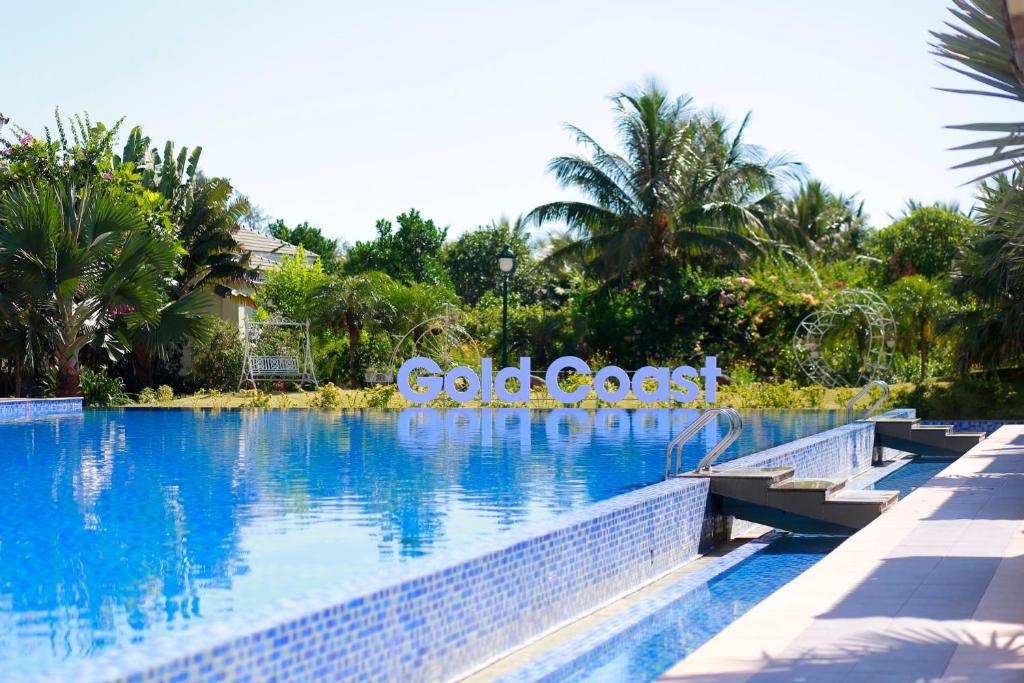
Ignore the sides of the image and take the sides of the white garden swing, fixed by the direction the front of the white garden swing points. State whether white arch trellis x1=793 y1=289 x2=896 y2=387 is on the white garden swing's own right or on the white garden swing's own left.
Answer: on the white garden swing's own left

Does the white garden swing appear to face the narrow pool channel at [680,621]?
yes

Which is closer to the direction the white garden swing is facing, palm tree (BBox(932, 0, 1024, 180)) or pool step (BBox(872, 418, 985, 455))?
the palm tree

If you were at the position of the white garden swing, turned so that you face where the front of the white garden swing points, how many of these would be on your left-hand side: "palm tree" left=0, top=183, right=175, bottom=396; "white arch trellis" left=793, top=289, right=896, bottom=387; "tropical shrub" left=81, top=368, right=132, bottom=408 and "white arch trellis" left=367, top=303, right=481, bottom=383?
2

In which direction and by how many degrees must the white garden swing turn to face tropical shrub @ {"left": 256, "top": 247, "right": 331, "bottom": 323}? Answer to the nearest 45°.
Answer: approximately 180°

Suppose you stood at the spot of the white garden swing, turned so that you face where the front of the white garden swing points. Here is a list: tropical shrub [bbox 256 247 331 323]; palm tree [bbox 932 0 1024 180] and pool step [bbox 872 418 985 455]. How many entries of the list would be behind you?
1

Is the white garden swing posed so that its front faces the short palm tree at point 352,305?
no

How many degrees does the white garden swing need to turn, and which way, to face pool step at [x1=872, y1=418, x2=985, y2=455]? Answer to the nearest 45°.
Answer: approximately 45° to its left

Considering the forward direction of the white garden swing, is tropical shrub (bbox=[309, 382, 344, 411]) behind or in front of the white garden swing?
in front

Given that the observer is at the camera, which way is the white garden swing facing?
facing the viewer

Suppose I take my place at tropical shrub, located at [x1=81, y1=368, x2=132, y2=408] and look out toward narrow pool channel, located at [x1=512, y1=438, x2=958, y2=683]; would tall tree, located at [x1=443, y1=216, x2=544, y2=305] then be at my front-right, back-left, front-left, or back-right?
back-left

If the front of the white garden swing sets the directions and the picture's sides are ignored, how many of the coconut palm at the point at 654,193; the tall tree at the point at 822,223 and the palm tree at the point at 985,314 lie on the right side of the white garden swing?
0

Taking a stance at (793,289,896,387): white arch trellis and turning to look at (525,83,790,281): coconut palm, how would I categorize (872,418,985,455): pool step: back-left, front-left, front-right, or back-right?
back-left

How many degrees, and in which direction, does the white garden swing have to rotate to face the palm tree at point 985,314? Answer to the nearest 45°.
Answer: approximately 45° to its left

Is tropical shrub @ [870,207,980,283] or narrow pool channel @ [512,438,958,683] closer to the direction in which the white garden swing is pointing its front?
the narrow pool channel

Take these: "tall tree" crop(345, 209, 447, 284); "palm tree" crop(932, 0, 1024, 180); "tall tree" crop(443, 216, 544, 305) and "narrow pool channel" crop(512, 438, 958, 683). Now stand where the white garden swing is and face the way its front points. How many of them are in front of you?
2

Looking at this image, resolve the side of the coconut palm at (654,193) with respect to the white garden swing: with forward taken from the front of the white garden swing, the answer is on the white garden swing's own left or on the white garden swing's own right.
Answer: on the white garden swing's own left

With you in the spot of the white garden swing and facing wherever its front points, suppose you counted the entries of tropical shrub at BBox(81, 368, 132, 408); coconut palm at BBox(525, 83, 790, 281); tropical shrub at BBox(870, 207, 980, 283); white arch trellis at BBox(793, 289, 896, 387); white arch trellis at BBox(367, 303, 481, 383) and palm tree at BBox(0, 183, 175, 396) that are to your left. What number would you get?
4

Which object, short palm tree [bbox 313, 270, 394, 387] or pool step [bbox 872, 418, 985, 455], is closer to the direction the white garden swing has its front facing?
the pool step

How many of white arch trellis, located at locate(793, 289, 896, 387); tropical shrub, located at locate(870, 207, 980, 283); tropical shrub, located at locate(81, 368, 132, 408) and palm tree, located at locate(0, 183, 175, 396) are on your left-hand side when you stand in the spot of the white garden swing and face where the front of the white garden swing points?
2

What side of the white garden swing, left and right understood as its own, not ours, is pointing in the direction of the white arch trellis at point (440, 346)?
left
